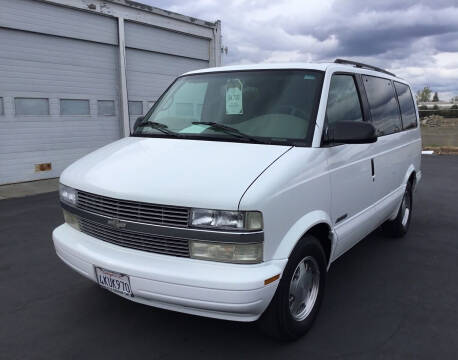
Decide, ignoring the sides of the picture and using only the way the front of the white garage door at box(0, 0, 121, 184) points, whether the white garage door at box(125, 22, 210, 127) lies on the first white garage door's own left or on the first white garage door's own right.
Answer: on the first white garage door's own left

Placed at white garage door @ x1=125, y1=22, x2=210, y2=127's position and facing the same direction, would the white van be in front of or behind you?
in front

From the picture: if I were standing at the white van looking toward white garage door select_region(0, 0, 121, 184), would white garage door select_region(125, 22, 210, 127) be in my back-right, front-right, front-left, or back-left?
front-right

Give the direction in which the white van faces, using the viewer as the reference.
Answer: facing the viewer and to the left of the viewer

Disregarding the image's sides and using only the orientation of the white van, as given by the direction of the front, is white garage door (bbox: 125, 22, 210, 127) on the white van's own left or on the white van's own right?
on the white van's own right

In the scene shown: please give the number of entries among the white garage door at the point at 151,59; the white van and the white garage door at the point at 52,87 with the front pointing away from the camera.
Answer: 0

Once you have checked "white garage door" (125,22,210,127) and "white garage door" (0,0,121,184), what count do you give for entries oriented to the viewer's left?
0

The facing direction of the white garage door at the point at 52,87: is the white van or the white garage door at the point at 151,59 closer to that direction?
the white van

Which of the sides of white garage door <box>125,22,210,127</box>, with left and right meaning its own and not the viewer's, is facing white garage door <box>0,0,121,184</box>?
right

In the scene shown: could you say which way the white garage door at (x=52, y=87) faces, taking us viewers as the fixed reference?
facing the viewer and to the right of the viewer

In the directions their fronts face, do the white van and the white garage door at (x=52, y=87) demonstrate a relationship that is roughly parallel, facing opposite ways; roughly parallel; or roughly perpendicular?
roughly perpendicular

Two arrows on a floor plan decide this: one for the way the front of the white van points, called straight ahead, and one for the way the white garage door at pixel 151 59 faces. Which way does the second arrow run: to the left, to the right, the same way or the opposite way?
to the left

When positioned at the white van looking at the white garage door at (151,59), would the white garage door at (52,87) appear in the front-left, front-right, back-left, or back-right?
front-left

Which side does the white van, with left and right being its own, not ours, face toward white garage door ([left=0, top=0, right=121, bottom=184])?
right

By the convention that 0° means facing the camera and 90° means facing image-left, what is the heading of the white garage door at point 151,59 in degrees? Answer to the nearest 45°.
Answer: approximately 315°
